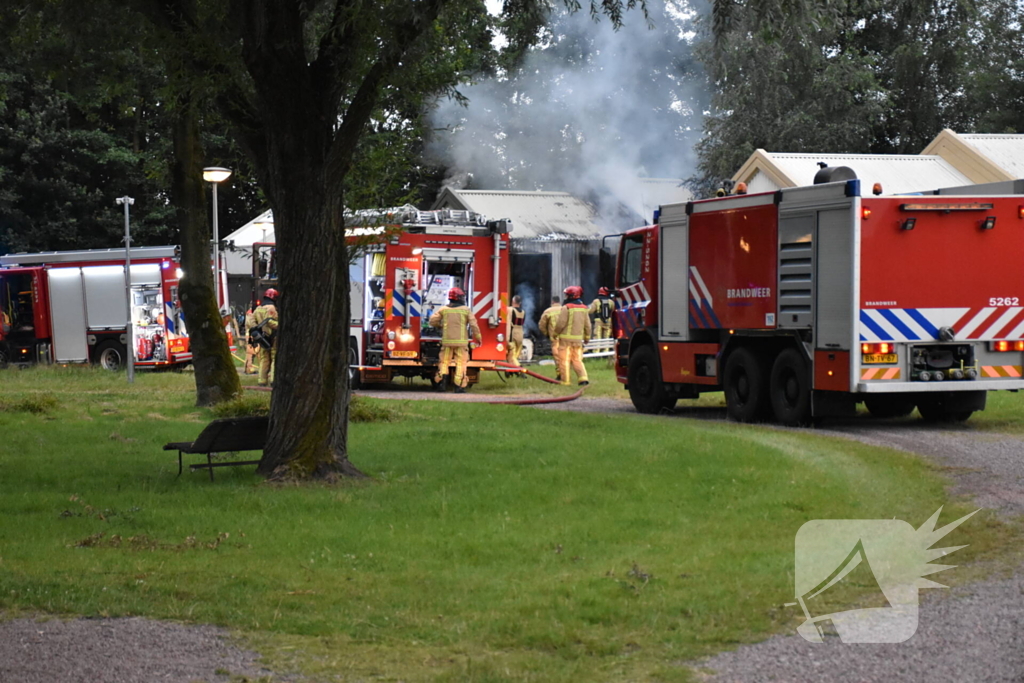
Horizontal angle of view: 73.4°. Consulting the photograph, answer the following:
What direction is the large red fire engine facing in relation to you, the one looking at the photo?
facing away from the viewer and to the left of the viewer

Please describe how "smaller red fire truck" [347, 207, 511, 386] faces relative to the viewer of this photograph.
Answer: facing away from the viewer

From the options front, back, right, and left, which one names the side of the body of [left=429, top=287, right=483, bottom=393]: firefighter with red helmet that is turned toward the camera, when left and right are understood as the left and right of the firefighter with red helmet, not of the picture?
back

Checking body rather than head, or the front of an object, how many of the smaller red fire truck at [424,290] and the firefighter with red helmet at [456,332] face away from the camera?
2

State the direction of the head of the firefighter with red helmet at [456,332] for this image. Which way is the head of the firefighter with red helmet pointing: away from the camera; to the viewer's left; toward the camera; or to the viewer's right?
away from the camera
